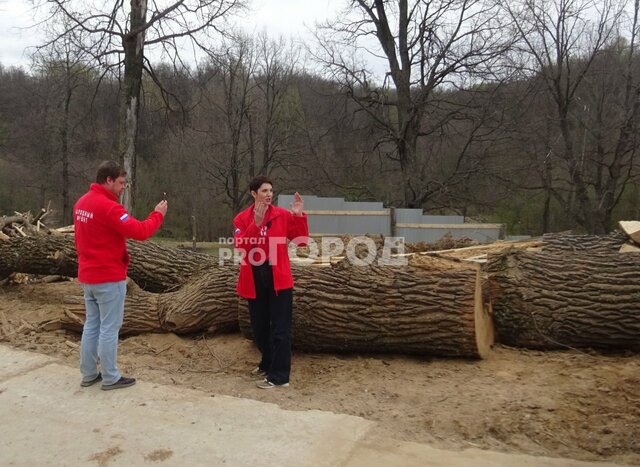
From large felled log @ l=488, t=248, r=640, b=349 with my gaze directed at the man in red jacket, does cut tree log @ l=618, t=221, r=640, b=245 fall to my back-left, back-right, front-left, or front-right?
back-right

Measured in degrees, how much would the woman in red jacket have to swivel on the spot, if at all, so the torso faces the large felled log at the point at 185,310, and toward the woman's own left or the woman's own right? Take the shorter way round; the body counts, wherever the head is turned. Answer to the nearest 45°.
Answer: approximately 135° to the woman's own right

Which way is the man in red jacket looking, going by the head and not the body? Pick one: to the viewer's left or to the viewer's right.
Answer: to the viewer's right

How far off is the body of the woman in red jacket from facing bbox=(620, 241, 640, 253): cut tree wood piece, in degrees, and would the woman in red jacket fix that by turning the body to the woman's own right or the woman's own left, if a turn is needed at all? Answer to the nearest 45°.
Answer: approximately 90° to the woman's own left

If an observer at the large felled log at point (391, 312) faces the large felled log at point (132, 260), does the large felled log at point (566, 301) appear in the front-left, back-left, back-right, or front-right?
back-right

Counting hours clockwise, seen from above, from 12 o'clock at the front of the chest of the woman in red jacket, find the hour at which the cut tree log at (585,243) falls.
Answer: The cut tree log is roughly at 8 o'clock from the woman in red jacket.

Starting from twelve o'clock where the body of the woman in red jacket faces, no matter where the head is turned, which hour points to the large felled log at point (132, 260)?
The large felled log is roughly at 5 o'clock from the woman in red jacket.

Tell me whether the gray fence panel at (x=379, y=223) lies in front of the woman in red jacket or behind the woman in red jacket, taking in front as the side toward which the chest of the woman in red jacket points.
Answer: behind

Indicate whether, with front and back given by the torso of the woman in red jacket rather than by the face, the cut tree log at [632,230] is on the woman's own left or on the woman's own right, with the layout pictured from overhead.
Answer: on the woman's own left

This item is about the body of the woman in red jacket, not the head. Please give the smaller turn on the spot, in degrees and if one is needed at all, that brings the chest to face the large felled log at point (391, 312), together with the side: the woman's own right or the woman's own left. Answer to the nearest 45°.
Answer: approximately 135° to the woman's own left

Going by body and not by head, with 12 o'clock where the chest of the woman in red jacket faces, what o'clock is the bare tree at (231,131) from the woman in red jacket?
The bare tree is roughly at 6 o'clock from the woman in red jacket.

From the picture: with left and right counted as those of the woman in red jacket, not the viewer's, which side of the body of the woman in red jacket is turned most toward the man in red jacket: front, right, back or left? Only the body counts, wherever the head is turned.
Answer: right

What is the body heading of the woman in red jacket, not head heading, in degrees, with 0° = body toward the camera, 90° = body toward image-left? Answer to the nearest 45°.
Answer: approximately 0°
